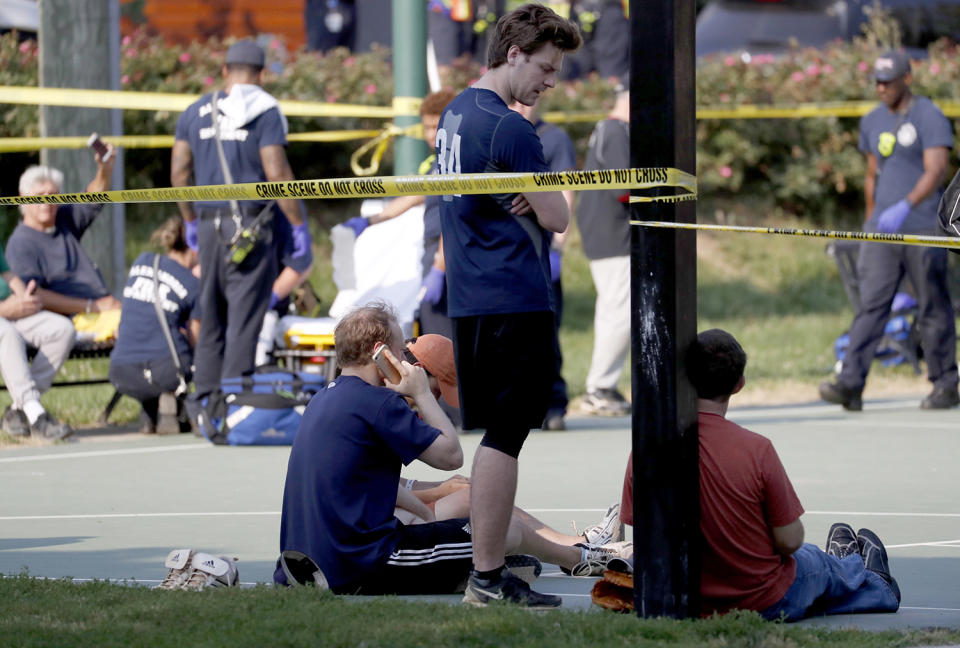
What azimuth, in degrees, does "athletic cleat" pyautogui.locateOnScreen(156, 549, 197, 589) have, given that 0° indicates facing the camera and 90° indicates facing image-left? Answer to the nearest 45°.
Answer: approximately 45°

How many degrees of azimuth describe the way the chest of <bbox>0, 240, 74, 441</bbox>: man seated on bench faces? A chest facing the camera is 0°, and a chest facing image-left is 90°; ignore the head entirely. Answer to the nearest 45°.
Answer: approximately 315°

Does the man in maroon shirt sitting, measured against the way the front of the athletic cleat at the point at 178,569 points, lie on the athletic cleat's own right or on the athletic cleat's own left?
on the athletic cleat's own left

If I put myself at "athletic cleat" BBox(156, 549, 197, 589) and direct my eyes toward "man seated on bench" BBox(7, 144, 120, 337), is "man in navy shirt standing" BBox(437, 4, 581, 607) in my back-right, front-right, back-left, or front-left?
back-right

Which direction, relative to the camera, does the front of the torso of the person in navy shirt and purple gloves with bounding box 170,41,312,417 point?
away from the camera

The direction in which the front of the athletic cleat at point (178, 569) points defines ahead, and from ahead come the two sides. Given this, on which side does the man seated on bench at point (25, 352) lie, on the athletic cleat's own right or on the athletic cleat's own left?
on the athletic cleat's own right

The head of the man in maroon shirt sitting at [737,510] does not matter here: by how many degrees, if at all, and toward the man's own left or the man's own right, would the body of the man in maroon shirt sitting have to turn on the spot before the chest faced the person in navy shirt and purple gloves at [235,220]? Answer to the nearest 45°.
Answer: approximately 90° to the man's own left

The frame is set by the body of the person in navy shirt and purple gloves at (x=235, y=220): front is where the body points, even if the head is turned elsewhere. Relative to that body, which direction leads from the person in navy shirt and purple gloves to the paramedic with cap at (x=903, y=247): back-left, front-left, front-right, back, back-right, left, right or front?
right

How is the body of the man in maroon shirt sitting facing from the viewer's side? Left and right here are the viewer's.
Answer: facing away from the viewer and to the right of the viewer

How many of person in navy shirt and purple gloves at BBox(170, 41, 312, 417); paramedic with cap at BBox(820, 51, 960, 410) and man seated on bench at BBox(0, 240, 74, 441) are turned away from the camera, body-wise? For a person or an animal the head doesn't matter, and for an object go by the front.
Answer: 1

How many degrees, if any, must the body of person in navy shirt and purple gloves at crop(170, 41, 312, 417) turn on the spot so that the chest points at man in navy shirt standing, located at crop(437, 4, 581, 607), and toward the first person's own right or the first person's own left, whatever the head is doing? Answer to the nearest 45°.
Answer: approximately 180°

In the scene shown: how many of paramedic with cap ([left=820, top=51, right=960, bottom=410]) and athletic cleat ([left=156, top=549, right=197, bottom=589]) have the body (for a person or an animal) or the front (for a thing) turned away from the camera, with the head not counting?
0

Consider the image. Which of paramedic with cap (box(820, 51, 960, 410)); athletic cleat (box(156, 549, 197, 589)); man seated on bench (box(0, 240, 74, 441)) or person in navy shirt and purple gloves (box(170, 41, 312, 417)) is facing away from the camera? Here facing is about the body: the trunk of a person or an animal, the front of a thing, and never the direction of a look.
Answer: the person in navy shirt and purple gloves
